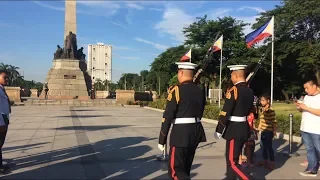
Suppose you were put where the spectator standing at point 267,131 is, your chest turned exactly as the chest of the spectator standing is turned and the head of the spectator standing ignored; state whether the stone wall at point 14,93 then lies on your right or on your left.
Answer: on your right

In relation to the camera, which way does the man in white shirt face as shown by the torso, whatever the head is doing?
to the viewer's left

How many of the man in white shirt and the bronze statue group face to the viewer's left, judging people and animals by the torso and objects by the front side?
1

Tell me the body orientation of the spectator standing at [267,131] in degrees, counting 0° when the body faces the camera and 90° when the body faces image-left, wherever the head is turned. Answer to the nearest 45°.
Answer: approximately 45°

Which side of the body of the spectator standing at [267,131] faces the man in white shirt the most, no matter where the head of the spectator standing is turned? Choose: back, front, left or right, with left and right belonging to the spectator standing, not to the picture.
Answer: left

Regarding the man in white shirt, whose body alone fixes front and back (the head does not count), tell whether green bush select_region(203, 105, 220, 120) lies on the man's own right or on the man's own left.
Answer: on the man's own right

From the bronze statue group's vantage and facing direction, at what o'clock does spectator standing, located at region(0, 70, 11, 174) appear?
The spectator standing is roughly at 12 o'clock from the bronze statue group.
